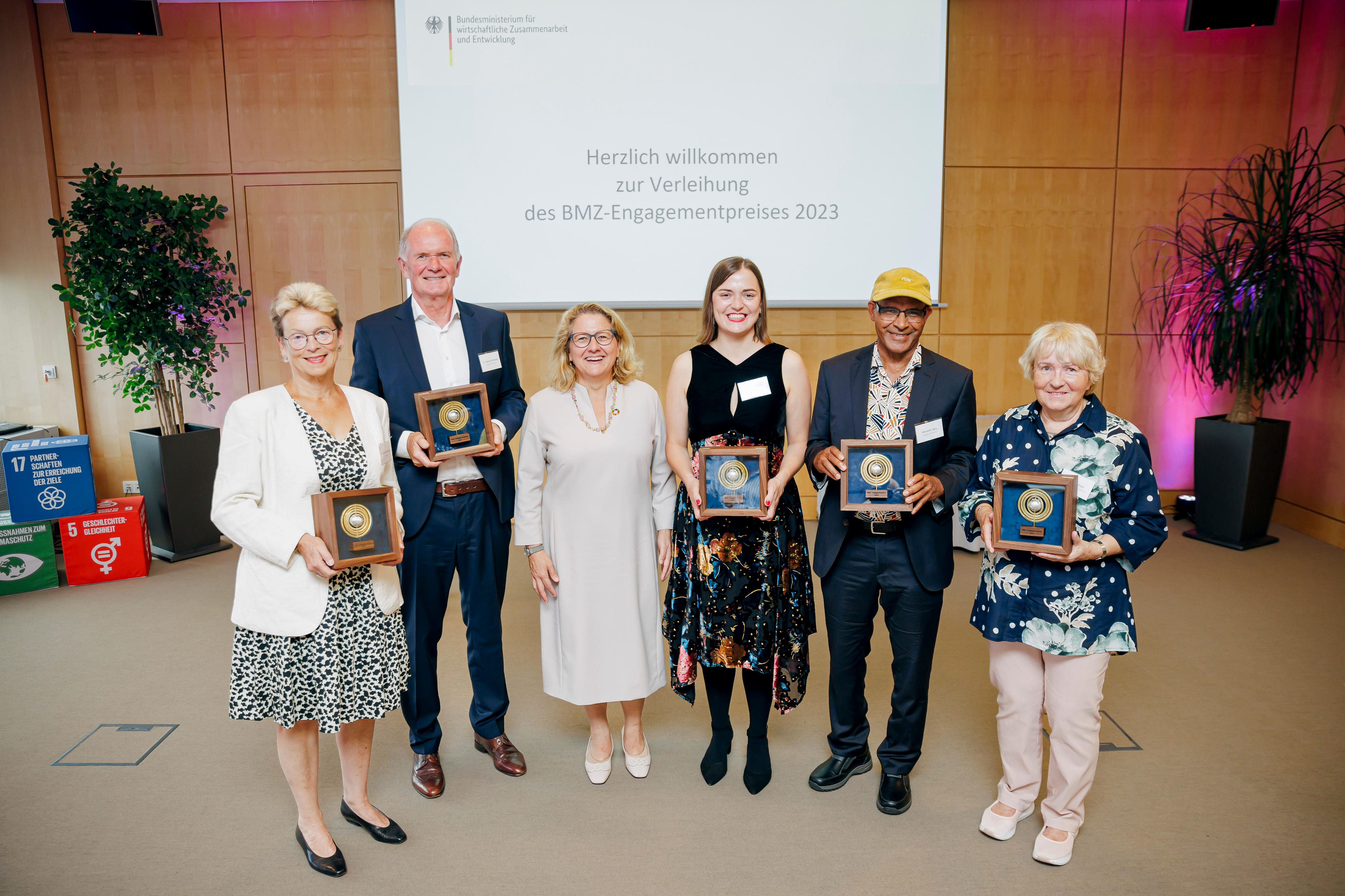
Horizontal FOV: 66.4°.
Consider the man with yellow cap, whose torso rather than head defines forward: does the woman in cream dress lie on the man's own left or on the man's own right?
on the man's own right

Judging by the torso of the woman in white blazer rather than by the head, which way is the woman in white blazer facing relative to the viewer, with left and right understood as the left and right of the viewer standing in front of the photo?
facing the viewer and to the right of the viewer

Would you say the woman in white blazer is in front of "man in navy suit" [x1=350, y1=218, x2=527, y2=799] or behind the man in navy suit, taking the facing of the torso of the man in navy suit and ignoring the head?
in front

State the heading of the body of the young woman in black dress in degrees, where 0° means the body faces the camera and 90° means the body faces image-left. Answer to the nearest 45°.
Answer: approximately 0°

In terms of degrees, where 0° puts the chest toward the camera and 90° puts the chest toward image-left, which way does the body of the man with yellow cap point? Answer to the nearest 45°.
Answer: approximately 0°

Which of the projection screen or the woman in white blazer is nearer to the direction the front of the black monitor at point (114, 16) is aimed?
the woman in white blazer
